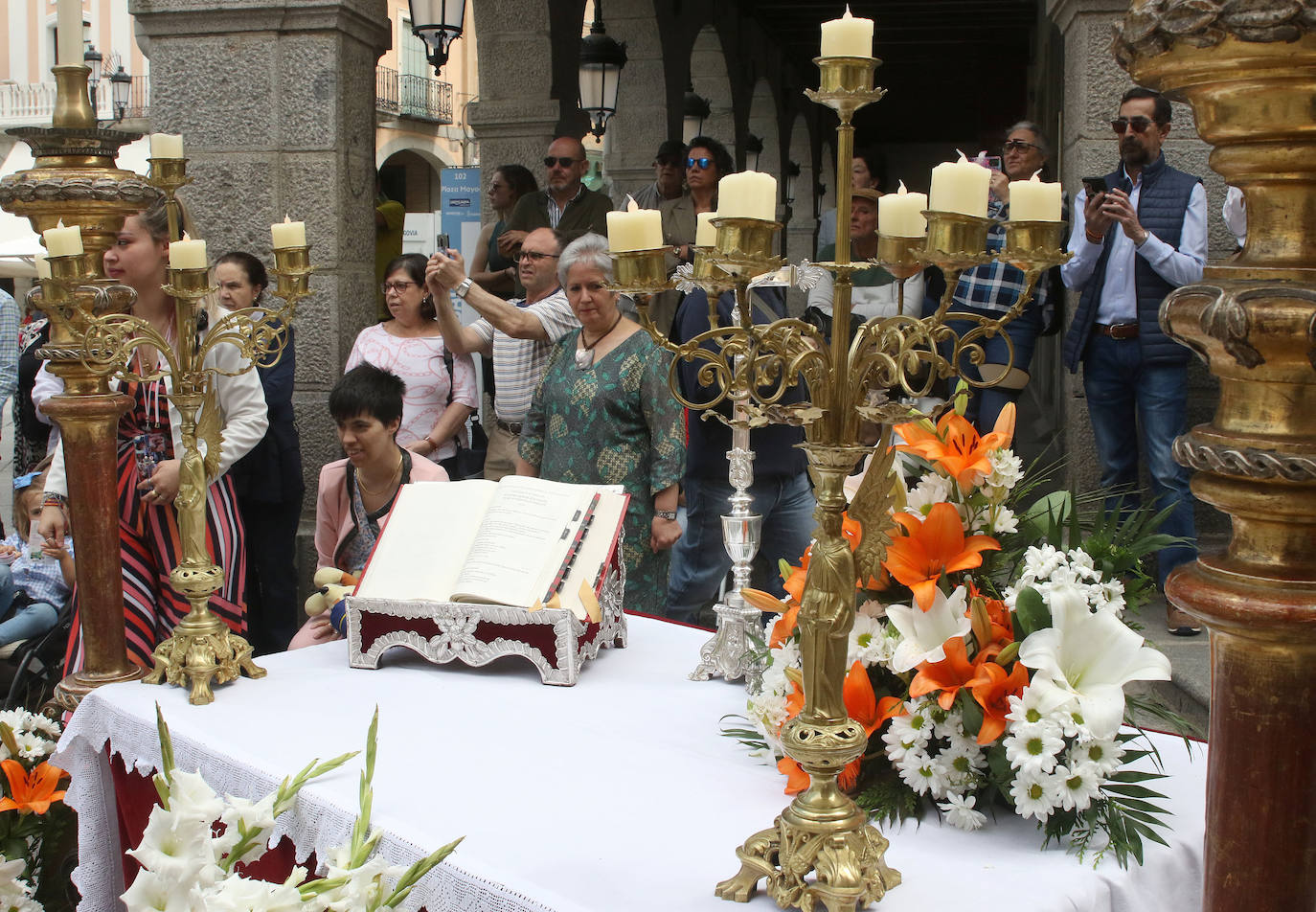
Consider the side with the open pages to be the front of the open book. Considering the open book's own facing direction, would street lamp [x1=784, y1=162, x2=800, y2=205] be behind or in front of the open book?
behind

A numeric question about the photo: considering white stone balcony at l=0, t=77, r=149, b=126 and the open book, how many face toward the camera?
2

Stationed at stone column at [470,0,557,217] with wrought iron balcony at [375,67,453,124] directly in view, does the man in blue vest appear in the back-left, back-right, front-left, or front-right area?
back-right

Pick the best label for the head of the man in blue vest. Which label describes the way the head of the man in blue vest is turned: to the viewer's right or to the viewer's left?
to the viewer's left

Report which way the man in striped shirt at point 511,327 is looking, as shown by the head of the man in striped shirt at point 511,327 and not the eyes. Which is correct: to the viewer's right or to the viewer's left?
to the viewer's left
